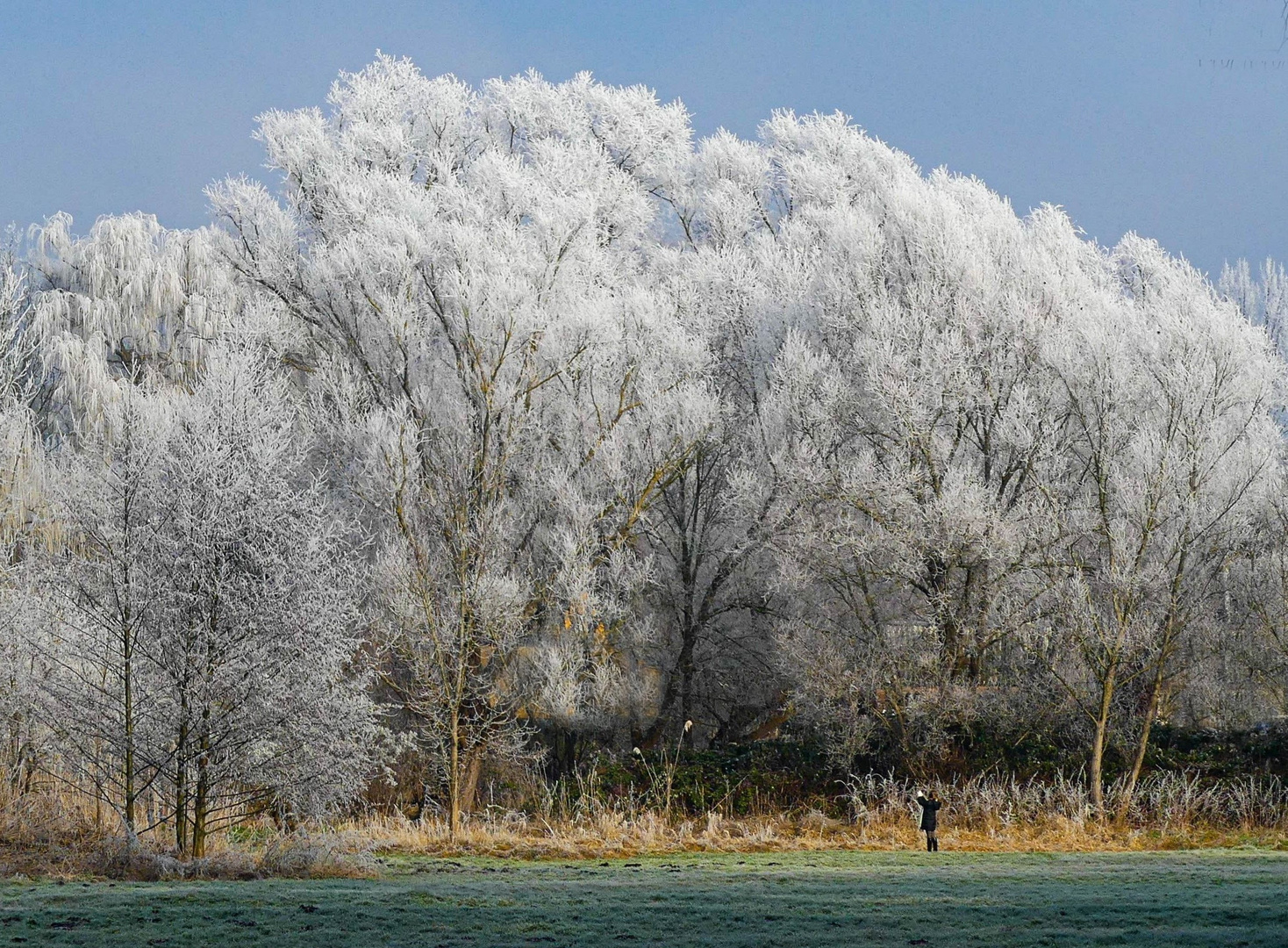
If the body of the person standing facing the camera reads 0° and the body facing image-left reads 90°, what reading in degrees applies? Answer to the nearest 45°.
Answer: approximately 180°

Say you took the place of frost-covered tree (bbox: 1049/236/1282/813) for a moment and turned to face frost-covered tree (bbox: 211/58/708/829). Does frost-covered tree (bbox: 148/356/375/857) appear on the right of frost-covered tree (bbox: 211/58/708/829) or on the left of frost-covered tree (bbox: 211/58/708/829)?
left

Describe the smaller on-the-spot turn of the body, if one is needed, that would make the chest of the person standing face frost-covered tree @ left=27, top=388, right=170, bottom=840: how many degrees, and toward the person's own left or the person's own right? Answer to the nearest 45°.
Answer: approximately 135° to the person's own left

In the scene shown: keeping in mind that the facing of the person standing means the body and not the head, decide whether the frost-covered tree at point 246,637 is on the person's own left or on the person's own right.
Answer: on the person's own left

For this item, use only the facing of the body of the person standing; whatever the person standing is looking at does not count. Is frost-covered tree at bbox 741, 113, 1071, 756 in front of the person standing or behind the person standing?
in front

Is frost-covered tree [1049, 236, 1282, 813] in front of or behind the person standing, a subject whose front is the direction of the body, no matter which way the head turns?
in front
